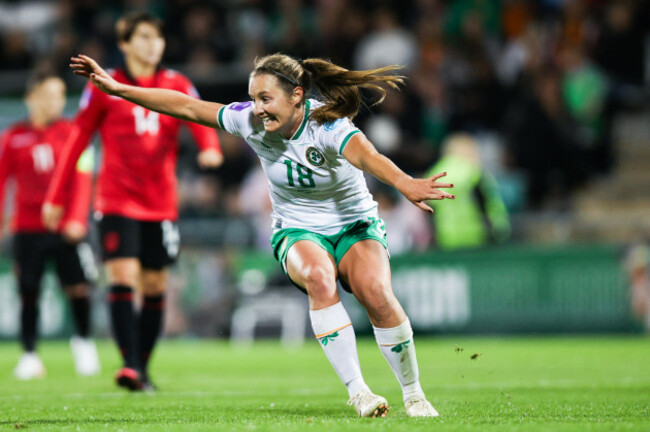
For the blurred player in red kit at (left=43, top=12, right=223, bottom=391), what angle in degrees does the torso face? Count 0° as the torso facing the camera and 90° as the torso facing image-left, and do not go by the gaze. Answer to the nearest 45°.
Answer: approximately 0°

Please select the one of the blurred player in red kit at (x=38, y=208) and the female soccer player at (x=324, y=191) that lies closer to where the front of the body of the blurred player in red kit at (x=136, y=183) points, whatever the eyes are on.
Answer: the female soccer player

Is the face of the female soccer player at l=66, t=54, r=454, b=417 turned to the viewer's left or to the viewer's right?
to the viewer's left

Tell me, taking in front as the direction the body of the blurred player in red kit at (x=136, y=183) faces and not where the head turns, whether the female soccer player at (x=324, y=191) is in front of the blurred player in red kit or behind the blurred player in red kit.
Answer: in front

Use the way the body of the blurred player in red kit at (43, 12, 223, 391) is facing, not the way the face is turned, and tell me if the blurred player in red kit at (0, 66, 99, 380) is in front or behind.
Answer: behind
